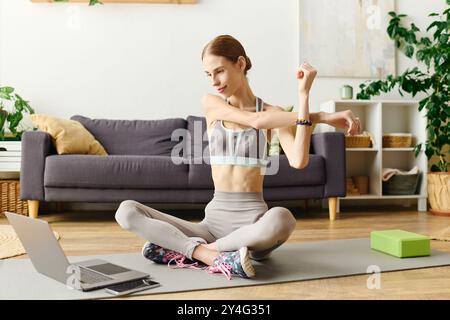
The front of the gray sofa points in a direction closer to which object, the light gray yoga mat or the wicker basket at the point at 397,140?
the light gray yoga mat

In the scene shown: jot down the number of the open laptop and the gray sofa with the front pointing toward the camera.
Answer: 1

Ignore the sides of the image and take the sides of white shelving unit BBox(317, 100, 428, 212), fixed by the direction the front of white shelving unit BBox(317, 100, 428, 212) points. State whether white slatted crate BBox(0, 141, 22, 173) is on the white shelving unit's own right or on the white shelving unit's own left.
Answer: on the white shelving unit's own right

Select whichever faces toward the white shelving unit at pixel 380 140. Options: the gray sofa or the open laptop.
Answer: the open laptop

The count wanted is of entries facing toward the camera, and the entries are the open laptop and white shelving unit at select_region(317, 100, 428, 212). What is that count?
1

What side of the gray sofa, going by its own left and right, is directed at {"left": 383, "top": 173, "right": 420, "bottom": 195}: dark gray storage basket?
left

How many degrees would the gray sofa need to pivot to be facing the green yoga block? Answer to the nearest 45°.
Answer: approximately 45° to its left

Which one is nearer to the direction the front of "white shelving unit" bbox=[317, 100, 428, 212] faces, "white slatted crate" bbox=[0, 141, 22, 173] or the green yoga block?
the green yoga block

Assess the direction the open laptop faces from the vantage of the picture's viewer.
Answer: facing away from the viewer and to the right of the viewer
